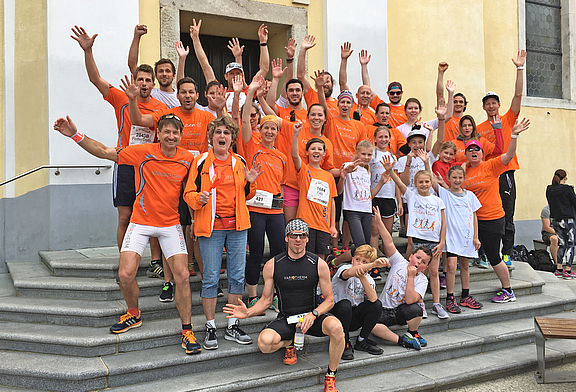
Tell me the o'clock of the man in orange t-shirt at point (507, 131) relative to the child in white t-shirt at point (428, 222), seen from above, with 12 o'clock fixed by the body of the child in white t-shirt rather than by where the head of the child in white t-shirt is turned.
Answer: The man in orange t-shirt is roughly at 7 o'clock from the child in white t-shirt.

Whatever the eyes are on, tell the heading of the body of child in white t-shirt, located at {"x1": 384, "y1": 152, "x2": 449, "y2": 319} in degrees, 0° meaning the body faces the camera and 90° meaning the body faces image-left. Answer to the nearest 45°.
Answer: approximately 0°

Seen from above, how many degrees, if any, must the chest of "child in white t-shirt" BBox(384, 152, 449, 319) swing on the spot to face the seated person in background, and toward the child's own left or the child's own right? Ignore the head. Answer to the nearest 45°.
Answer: approximately 135° to the child's own left

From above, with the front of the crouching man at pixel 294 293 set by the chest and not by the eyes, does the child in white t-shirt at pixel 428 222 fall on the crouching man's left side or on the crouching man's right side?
on the crouching man's left side

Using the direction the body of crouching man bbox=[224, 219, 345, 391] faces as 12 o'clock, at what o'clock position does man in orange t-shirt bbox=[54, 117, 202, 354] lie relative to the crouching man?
The man in orange t-shirt is roughly at 3 o'clock from the crouching man.

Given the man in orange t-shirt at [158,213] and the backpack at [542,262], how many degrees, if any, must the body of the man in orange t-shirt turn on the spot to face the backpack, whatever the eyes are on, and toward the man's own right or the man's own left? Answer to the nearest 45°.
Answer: approximately 90° to the man's own left

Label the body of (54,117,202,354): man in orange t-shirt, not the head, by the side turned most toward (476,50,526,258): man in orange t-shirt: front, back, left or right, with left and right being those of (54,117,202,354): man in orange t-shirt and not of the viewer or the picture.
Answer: left

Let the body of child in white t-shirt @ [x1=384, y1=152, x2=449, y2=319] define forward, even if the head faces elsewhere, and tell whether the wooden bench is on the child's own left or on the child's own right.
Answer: on the child's own left

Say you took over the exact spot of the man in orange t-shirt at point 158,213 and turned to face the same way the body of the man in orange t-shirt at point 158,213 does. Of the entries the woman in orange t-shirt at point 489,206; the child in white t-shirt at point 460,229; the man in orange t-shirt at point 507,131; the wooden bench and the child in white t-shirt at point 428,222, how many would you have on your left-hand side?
5

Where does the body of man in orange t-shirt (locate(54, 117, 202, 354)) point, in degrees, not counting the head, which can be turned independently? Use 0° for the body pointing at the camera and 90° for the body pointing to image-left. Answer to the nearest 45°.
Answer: approximately 0°
